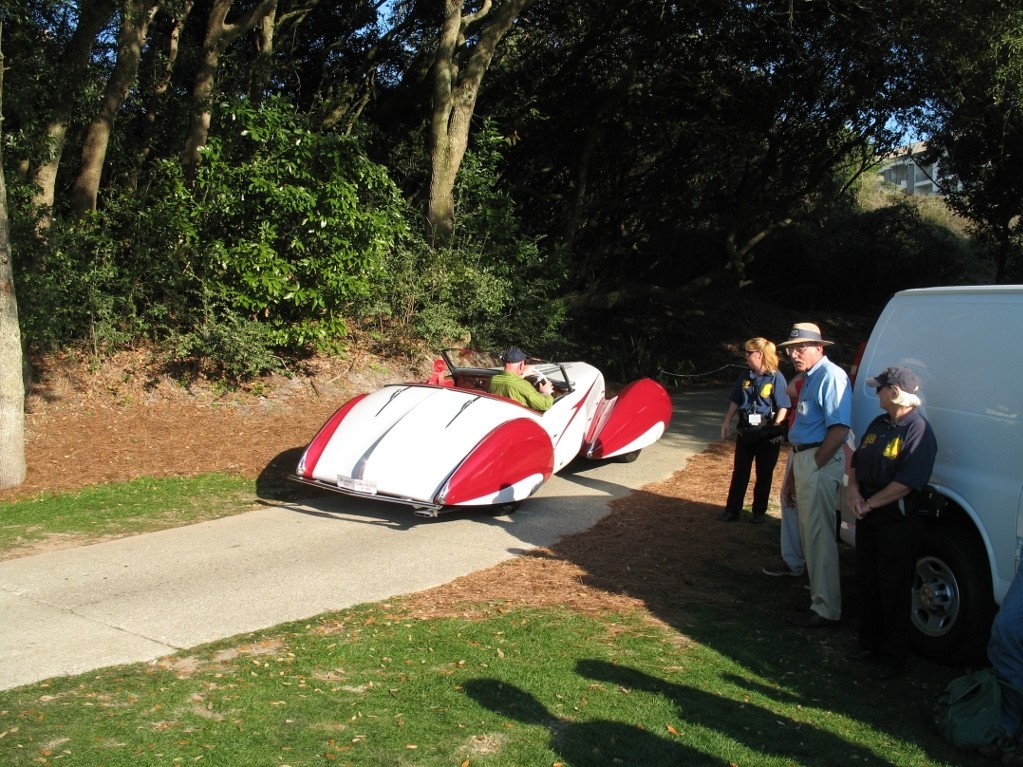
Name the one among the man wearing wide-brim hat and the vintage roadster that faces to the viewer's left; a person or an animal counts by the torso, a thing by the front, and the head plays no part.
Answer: the man wearing wide-brim hat

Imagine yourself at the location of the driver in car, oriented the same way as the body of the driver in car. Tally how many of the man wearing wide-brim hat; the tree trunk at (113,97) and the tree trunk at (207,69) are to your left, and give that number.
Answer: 2

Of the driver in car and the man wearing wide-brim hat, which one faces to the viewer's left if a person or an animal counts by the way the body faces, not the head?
the man wearing wide-brim hat

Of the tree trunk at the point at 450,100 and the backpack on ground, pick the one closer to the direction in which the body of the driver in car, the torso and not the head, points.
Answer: the tree trunk

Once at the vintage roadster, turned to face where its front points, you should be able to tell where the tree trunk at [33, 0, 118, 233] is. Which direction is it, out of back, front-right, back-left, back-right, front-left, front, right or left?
left

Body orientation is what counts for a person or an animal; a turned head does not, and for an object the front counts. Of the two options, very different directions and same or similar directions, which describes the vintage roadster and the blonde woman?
very different directions

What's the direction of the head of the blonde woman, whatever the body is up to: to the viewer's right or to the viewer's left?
to the viewer's left

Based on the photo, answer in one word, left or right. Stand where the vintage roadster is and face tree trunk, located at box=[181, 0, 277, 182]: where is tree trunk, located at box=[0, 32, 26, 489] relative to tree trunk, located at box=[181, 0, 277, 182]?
left

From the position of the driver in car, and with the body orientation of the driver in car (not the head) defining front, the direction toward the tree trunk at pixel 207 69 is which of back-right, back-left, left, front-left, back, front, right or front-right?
left

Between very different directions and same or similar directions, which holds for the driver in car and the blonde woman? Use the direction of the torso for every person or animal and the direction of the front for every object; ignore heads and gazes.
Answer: very different directions

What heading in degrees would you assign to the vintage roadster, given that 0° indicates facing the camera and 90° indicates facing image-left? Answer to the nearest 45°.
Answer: approximately 225°

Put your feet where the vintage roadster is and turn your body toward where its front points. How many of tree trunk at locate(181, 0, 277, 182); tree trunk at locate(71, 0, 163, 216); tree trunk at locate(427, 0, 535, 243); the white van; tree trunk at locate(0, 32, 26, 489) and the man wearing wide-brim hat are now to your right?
2

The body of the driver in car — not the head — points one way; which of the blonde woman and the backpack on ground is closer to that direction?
the blonde woman

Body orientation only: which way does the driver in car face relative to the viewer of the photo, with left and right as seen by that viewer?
facing away from the viewer and to the right of the viewer

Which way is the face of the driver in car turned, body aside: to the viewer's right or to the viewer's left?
to the viewer's right
